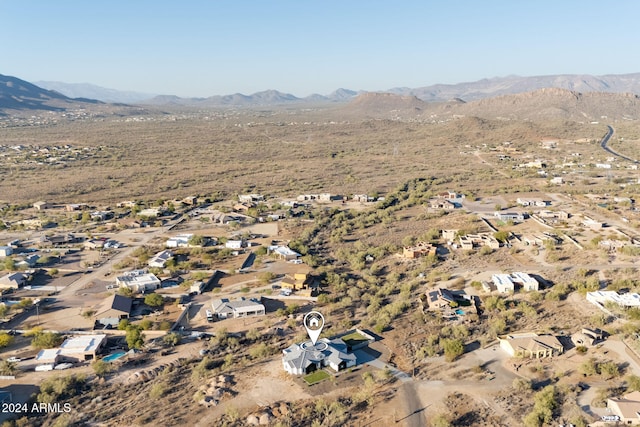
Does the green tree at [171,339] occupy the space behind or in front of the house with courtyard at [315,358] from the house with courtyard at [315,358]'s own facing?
behind

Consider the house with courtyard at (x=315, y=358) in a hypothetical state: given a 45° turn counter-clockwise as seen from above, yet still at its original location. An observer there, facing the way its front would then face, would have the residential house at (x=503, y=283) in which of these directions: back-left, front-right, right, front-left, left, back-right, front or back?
front-left

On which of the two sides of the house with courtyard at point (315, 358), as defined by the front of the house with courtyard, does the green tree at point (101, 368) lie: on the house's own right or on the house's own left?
on the house's own right

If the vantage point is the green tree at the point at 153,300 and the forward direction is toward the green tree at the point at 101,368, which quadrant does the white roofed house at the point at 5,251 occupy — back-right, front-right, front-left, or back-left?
back-right

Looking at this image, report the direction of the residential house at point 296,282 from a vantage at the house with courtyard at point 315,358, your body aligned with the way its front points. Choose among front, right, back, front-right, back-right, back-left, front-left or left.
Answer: back-left

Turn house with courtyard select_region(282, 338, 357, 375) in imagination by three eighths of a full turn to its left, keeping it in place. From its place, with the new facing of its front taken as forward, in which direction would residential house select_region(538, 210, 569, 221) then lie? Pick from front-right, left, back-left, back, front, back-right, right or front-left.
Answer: front-right

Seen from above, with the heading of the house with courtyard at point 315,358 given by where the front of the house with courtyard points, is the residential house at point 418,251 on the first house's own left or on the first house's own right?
on the first house's own left

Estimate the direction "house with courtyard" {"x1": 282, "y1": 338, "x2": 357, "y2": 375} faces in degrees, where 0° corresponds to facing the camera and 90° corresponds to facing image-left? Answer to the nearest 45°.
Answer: approximately 315°

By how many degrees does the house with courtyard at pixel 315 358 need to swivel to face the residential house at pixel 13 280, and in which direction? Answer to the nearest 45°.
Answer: approximately 180°

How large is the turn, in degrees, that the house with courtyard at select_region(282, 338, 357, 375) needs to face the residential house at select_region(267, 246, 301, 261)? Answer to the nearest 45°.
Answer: approximately 135° to its left

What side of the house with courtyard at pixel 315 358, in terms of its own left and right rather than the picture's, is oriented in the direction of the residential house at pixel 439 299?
left

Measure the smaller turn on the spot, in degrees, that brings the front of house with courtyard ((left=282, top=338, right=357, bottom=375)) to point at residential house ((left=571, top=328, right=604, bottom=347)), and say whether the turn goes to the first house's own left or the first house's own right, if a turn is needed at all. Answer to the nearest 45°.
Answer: approximately 45° to the first house's own left

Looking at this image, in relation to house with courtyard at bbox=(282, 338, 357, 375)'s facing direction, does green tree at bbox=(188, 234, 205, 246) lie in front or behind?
behind

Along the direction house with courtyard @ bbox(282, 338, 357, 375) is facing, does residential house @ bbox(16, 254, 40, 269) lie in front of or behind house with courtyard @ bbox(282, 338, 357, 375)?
behind

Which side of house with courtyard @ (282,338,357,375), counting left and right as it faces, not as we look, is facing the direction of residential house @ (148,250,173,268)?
back

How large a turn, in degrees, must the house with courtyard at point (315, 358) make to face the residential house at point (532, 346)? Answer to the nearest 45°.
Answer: approximately 45° to its left
